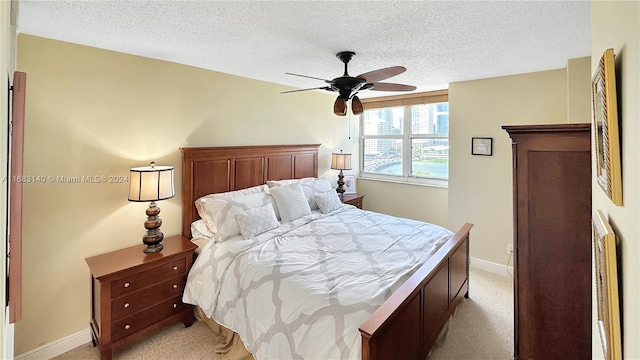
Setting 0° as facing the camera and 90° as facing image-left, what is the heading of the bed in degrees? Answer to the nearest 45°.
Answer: approximately 315°

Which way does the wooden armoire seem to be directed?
to the viewer's left

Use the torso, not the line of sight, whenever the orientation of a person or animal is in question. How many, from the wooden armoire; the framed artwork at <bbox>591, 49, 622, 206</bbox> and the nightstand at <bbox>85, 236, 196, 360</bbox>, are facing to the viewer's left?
2

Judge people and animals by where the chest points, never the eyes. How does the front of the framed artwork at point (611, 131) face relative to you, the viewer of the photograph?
facing to the left of the viewer

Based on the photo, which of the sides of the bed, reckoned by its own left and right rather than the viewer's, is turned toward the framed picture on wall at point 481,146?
left

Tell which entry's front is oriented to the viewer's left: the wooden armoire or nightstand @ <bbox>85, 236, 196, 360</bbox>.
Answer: the wooden armoire

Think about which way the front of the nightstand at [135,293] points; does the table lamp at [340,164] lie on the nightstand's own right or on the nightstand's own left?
on the nightstand's own left
